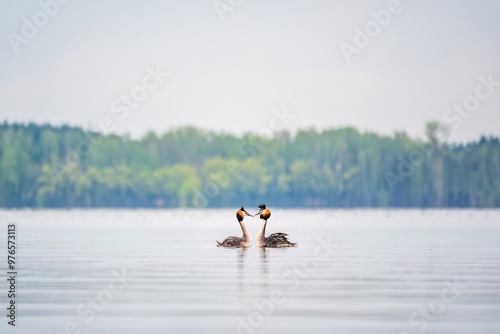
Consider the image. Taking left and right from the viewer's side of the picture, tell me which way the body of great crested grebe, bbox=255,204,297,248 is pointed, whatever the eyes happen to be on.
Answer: facing to the left of the viewer
